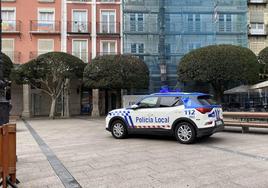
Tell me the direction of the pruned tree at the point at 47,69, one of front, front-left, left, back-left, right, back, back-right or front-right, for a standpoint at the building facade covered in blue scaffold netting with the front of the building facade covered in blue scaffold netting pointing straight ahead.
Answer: front-right

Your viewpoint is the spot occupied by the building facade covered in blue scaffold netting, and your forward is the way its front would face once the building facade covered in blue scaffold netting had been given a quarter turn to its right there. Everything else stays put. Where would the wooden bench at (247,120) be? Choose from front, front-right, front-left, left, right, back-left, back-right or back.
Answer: left

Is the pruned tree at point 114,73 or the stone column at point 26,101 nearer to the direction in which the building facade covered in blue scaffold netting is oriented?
the pruned tree

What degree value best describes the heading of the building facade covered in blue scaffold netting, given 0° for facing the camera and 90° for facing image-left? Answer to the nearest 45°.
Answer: approximately 0°

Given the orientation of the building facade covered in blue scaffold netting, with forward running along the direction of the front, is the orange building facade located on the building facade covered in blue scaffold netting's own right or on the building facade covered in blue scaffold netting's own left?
on the building facade covered in blue scaffold netting's own right

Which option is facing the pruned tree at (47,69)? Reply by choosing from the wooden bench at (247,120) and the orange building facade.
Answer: the orange building facade

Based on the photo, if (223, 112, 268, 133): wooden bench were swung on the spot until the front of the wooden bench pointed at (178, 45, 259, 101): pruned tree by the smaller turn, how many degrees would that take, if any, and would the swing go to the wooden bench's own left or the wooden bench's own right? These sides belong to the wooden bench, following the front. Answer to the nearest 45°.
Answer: approximately 180°

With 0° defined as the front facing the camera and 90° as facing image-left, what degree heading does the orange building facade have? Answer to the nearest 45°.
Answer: approximately 0°

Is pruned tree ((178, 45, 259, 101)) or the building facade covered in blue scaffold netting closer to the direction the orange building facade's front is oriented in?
the pruned tree

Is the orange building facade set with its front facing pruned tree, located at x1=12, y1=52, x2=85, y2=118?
yes

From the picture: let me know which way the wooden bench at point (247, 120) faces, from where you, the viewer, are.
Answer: facing the viewer

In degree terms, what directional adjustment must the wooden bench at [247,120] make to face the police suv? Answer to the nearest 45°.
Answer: approximately 45° to its right

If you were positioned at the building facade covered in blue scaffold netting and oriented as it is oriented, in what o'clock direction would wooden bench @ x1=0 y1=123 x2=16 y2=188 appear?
The wooden bench is roughly at 12 o'clock from the building facade covered in blue scaffold netting.

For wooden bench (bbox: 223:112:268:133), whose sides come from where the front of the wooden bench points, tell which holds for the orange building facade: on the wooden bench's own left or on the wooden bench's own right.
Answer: on the wooden bench's own right
